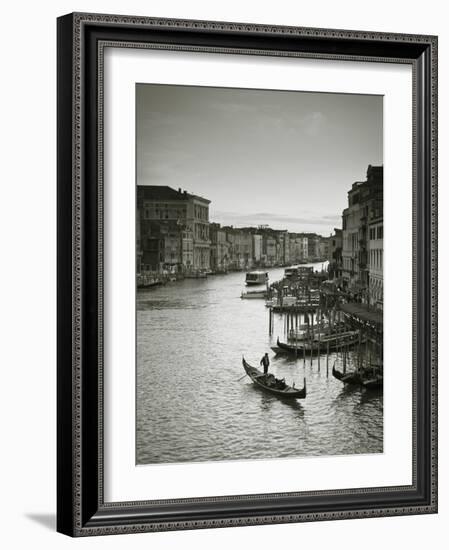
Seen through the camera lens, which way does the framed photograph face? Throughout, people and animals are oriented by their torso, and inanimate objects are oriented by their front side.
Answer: facing the viewer and to the right of the viewer
